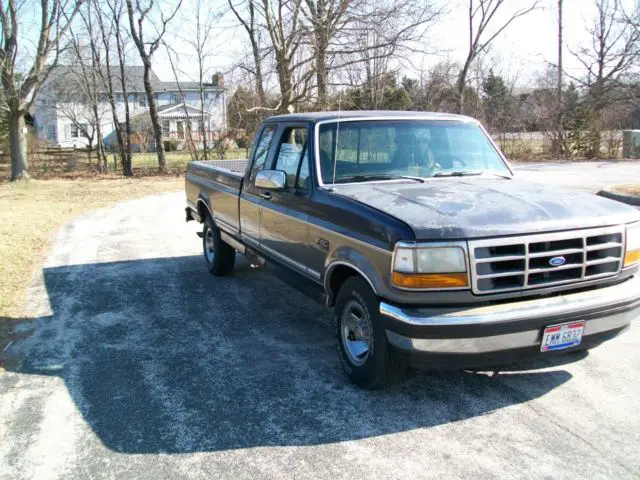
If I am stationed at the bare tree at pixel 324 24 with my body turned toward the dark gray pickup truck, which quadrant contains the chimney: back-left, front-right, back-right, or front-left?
back-right

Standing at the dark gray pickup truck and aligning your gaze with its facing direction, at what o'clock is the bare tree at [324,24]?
The bare tree is roughly at 7 o'clock from the dark gray pickup truck.

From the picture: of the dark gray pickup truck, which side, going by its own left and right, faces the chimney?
back

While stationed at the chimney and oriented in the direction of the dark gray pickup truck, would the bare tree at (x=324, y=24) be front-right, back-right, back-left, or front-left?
front-left

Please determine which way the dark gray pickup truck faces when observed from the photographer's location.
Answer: facing the viewer and to the right of the viewer

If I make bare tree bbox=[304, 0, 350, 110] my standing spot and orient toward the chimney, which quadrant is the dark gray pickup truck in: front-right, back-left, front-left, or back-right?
back-left

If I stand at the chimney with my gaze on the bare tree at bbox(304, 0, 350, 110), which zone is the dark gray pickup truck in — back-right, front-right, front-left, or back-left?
front-right
